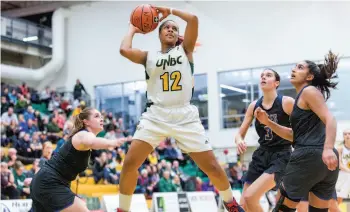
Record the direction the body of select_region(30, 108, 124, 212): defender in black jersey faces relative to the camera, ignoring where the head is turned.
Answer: to the viewer's right

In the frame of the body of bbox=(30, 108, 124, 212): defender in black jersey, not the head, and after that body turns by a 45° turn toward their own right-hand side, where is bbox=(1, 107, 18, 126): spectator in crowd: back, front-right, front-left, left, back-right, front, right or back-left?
back-left

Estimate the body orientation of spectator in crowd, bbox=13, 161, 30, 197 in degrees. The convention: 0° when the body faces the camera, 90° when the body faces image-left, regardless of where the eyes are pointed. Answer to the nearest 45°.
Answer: approximately 315°

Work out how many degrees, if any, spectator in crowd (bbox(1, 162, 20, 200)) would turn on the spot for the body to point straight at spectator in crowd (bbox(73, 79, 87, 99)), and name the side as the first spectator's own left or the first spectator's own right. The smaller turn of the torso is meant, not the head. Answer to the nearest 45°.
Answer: approximately 135° to the first spectator's own left

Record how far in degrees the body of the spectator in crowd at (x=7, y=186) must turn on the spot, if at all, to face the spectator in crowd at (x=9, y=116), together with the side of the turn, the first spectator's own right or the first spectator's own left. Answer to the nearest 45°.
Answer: approximately 135° to the first spectator's own left

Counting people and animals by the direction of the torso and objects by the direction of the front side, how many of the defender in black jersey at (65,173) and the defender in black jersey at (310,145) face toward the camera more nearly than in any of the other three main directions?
0

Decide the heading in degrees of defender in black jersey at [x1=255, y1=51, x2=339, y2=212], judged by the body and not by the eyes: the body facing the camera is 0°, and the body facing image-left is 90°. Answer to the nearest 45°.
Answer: approximately 90°

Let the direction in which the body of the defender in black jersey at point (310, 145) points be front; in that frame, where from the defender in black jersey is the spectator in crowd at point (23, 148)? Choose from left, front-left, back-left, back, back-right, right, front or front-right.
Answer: front-right

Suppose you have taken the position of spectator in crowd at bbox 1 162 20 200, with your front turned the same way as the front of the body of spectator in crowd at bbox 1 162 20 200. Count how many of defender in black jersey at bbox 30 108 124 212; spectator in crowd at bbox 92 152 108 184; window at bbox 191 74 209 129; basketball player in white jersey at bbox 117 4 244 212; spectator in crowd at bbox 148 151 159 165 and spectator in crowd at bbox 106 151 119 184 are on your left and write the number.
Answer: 4

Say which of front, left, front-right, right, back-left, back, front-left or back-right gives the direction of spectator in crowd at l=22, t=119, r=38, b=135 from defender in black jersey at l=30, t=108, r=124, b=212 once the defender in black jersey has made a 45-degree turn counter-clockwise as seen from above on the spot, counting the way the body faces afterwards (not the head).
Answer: front-left

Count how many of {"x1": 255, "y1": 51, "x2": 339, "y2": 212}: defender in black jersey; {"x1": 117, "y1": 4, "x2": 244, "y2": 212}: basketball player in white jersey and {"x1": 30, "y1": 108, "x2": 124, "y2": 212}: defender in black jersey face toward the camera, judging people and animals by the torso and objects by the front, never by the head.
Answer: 1

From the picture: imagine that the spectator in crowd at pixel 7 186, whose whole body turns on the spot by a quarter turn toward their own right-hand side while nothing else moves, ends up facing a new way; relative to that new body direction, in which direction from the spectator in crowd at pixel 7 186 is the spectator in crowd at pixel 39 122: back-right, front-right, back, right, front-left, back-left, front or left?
back-right

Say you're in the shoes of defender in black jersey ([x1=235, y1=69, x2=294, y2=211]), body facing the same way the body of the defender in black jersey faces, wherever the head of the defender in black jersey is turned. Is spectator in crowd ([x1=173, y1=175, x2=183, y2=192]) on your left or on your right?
on your right

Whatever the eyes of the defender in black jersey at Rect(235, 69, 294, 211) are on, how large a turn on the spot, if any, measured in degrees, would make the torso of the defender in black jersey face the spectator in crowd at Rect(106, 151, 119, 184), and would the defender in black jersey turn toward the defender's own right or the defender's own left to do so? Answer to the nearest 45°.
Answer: approximately 90° to the defender's own right

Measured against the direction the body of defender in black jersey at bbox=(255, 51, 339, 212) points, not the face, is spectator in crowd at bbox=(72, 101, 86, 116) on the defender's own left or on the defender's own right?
on the defender's own right

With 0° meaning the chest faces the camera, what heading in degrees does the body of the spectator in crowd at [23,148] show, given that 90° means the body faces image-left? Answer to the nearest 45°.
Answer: approximately 315°

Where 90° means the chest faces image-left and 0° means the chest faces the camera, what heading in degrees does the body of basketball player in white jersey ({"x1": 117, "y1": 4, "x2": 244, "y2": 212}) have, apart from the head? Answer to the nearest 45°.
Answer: approximately 0°
